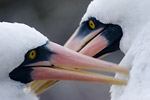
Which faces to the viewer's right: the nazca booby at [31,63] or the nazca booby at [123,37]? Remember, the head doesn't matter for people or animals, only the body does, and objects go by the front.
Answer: the nazca booby at [31,63]

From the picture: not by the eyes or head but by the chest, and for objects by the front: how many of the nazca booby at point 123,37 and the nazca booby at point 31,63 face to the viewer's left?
1

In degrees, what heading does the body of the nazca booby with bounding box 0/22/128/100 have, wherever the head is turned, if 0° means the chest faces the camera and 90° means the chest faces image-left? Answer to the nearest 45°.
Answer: approximately 270°

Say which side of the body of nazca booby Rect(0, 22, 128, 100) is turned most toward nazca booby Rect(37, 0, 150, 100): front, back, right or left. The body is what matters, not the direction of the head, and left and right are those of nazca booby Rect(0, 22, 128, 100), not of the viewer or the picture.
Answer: front

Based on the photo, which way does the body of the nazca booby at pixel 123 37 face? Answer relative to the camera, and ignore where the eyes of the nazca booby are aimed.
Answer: to the viewer's left

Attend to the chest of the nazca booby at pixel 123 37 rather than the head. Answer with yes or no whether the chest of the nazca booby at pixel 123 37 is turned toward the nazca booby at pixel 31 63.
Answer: yes

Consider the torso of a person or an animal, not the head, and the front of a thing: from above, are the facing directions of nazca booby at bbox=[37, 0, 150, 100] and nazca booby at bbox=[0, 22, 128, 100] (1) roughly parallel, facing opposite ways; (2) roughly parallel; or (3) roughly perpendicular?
roughly parallel, facing opposite ways
